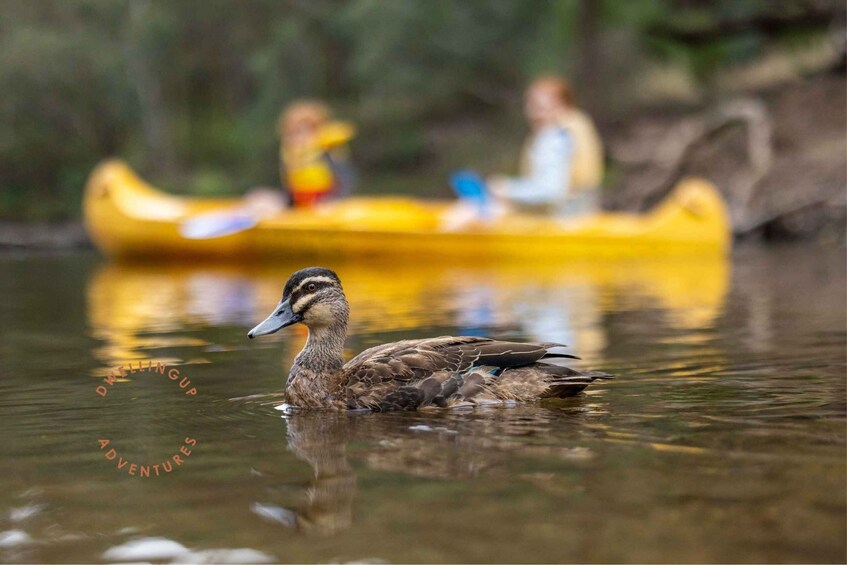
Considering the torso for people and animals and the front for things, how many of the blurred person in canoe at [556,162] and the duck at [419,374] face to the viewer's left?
2

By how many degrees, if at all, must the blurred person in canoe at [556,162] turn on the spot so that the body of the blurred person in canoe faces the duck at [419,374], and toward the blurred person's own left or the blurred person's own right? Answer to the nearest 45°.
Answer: approximately 90° to the blurred person's own left

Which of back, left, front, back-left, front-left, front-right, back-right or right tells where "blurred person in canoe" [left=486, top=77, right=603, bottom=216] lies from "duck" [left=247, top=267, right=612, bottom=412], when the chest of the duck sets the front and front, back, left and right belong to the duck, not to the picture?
right

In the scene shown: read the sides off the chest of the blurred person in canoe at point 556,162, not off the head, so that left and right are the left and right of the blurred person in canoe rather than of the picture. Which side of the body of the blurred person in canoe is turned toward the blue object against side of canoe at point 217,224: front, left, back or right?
front

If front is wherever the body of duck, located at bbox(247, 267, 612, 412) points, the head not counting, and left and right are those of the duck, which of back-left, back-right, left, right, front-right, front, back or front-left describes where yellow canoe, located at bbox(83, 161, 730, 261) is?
right

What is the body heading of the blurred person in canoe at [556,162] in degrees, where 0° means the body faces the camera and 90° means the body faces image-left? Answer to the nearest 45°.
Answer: approximately 90°

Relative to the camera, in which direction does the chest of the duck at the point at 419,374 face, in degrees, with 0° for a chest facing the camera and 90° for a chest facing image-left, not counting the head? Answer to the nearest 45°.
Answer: approximately 90°
